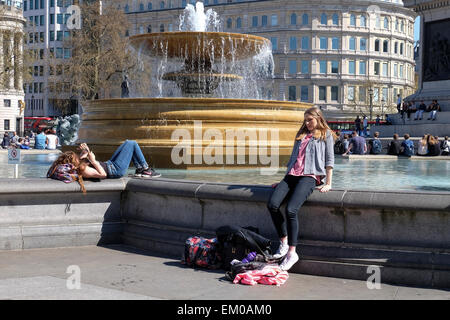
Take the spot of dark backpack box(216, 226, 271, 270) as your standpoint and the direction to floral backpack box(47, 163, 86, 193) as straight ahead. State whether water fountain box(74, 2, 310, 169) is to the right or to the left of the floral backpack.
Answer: right

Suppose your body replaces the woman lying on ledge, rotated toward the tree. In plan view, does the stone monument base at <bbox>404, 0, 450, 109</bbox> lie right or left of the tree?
right
